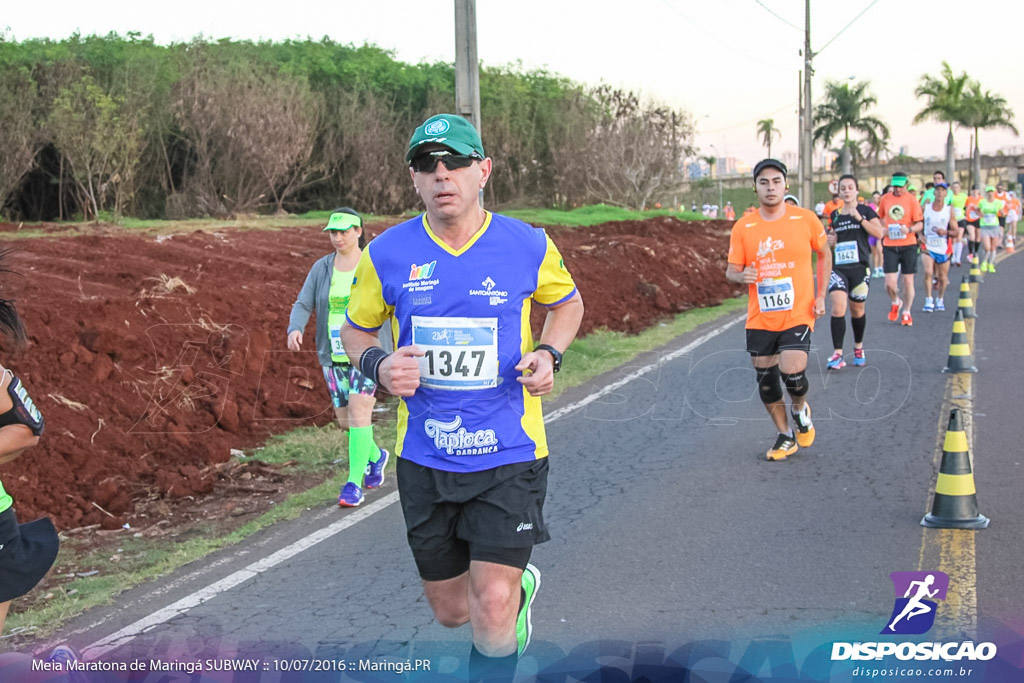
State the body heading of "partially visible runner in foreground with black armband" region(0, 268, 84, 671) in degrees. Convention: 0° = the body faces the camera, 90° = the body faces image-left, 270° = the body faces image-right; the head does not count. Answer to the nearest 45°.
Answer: approximately 45°

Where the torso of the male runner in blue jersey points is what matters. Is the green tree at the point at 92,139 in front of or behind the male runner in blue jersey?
behind

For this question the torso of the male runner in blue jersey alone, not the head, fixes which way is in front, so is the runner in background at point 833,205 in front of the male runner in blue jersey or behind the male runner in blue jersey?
behind

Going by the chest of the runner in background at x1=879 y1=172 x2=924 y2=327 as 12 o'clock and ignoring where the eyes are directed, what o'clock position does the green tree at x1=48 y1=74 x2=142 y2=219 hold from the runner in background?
The green tree is roughly at 4 o'clock from the runner in background.
